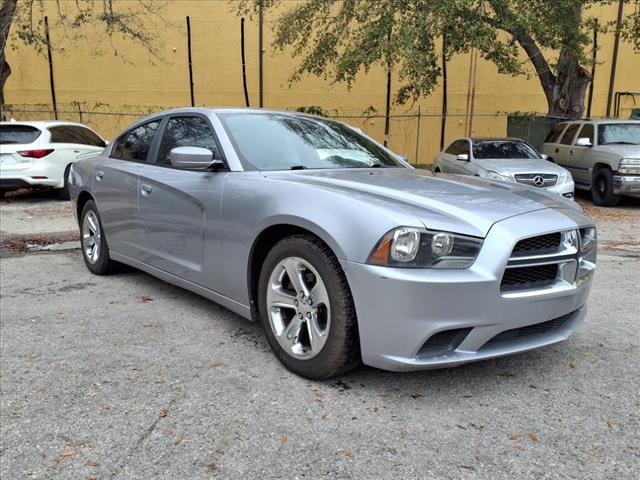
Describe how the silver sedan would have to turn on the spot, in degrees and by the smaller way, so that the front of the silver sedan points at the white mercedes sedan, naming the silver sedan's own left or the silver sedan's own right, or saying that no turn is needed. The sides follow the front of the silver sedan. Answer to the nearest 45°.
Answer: approximately 135° to the silver sedan's own left

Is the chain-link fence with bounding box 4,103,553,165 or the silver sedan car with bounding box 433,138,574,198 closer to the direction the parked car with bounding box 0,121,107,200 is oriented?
the chain-link fence

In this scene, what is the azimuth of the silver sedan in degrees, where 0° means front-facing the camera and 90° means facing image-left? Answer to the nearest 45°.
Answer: approximately 315°

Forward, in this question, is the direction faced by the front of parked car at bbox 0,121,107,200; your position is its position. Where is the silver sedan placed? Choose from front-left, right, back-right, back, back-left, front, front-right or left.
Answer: back-right

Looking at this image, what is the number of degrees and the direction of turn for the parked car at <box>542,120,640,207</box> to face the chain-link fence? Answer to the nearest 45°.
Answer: approximately 180°

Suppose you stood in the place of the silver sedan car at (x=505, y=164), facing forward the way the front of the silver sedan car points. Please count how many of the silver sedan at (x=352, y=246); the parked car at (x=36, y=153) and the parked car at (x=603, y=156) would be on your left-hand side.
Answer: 1

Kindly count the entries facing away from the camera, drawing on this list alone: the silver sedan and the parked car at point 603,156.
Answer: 0

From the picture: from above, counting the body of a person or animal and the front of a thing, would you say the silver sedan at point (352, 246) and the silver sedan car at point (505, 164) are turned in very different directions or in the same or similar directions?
same or similar directions

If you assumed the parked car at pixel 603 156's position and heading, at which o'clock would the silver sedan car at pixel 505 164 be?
The silver sedan car is roughly at 3 o'clock from the parked car.

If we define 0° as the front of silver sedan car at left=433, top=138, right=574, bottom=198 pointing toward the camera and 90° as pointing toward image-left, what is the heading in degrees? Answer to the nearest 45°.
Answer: approximately 315°

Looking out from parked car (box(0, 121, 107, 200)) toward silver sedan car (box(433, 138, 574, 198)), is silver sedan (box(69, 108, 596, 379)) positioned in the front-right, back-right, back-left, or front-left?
front-right

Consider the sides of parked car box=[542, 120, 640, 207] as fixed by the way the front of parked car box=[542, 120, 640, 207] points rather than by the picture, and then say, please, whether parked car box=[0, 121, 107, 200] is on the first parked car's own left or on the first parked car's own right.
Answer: on the first parked car's own right

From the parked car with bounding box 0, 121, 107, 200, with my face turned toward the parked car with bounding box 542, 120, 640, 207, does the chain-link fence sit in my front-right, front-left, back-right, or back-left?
front-left

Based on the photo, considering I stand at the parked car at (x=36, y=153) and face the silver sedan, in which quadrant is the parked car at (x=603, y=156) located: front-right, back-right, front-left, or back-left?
front-left

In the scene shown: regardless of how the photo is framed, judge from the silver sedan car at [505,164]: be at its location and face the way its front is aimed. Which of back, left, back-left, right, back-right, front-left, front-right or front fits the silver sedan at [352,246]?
front-right

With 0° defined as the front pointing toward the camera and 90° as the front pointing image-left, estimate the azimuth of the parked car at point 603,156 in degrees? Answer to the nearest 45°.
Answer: approximately 315°

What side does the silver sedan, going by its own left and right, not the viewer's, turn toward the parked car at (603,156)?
left

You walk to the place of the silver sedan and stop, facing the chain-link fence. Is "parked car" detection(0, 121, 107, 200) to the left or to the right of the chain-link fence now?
left

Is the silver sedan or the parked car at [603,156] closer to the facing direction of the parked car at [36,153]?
the parked car
